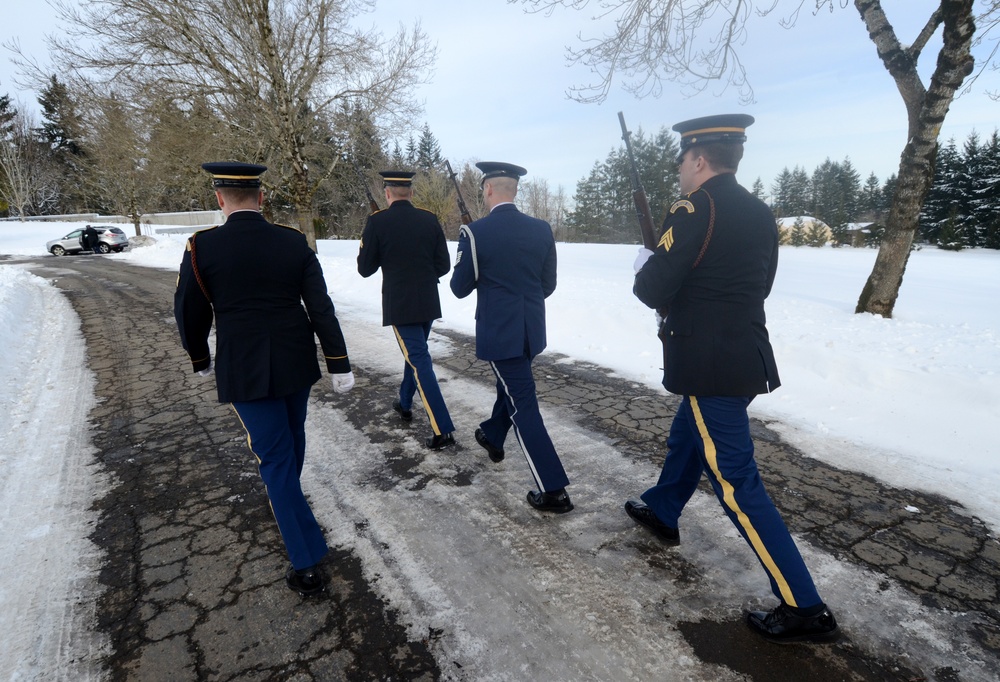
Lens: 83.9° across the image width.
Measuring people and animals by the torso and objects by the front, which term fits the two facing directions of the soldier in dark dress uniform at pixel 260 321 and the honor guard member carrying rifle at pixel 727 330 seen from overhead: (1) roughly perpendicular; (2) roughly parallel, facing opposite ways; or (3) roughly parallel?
roughly parallel

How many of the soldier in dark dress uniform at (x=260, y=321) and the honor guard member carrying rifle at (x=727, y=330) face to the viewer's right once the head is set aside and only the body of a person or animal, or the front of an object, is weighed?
0

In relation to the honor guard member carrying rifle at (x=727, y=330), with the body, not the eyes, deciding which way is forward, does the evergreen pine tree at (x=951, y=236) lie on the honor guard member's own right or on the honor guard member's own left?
on the honor guard member's own right

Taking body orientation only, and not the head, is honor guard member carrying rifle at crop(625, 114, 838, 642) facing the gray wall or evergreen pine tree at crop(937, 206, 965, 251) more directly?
the gray wall

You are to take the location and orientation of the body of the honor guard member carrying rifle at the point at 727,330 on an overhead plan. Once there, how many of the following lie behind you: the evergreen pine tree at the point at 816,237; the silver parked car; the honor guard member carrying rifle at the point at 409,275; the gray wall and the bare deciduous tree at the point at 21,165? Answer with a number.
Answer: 0

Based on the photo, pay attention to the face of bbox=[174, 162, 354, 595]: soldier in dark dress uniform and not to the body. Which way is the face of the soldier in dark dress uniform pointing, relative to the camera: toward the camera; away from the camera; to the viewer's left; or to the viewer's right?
away from the camera

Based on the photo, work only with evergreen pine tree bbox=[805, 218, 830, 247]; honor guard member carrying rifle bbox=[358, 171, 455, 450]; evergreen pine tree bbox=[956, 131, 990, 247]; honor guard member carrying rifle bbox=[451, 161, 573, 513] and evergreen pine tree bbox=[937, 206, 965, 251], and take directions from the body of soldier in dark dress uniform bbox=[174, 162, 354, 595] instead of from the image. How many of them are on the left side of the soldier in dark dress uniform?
0

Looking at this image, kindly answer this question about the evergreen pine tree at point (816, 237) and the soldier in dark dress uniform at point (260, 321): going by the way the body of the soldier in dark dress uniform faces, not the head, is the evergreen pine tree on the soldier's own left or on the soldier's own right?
on the soldier's own right

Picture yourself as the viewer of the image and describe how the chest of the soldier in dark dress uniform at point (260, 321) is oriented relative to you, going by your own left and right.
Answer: facing away from the viewer

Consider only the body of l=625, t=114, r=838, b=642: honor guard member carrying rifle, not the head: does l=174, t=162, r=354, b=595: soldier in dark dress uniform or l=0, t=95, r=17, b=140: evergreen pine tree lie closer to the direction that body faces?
the evergreen pine tree

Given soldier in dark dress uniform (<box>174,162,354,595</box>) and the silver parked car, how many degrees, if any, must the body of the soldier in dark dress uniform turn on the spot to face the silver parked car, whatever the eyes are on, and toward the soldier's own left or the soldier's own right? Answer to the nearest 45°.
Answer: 0° — they already face it

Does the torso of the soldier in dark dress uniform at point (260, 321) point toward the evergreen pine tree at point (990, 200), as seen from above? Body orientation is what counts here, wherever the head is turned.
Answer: no

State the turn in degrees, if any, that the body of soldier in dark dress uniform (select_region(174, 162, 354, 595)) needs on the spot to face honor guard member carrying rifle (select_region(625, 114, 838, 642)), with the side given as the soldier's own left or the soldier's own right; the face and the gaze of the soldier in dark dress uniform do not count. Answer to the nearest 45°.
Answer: approximately 135° to the soldier's own right

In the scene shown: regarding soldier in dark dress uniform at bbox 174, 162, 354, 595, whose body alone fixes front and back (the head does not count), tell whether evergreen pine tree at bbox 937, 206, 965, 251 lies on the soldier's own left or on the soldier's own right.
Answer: on the soldier's own right

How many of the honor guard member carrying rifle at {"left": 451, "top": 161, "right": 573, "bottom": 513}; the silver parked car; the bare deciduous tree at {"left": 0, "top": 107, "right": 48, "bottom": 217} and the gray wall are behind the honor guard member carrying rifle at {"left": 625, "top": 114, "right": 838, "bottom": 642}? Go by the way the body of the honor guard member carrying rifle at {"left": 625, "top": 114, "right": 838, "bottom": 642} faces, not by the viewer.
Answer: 0

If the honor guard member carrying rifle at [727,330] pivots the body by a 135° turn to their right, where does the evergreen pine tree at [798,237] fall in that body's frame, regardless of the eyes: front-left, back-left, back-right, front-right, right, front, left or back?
left

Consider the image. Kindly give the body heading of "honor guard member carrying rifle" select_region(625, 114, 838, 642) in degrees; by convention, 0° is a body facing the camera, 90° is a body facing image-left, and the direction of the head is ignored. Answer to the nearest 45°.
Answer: approximately 135°
